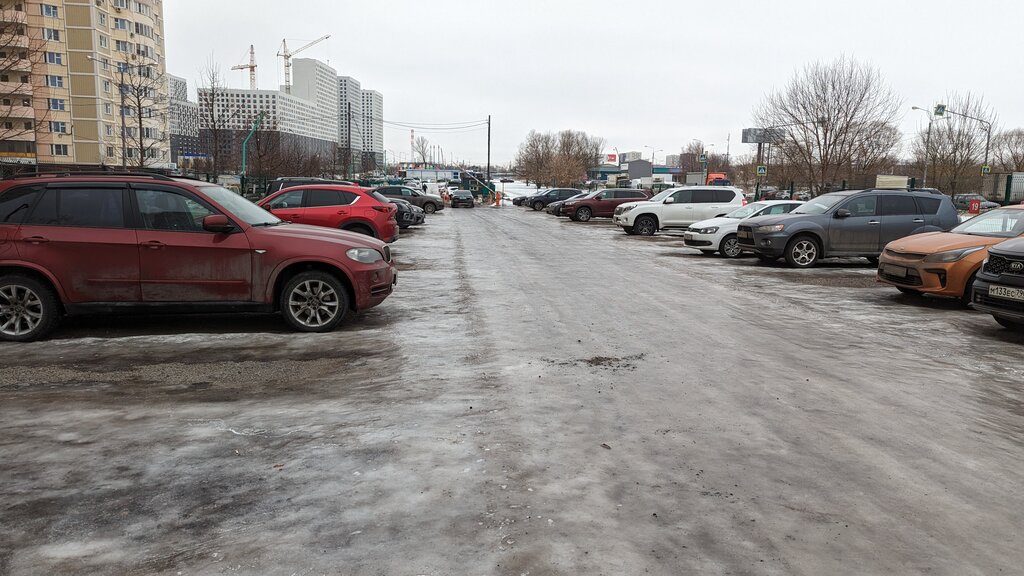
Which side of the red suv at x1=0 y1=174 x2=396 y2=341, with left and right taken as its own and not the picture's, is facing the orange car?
front

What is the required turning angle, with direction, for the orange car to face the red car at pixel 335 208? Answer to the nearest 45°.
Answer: approximately 45° to its right

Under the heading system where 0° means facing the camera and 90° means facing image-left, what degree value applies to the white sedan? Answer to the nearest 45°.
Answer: approximately 45°

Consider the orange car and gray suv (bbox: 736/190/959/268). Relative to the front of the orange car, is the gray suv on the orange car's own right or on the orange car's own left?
on the orange car's own right

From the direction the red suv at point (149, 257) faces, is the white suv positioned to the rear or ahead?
ahead

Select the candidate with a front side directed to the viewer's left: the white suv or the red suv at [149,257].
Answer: the white suv

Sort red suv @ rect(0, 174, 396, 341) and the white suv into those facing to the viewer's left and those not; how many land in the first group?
1

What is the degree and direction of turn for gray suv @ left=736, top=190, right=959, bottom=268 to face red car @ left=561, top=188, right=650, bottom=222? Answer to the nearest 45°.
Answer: approximately 90° to its right

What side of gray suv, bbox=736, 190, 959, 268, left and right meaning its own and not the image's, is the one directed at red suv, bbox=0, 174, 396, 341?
front

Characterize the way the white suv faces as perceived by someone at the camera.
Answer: facing to the left of the viewer

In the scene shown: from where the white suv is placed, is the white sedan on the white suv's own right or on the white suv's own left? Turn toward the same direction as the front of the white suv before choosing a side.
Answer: on the white suv's own left

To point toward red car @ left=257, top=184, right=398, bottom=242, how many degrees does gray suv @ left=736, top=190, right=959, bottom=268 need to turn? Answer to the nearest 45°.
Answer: approximately 45° to its right

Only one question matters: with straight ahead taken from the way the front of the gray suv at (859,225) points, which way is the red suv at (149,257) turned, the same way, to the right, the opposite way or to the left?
the opposite way

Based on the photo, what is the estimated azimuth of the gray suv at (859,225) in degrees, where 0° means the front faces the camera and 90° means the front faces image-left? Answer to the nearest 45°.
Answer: approximately 45°

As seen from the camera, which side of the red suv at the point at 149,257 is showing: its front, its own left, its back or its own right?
right
